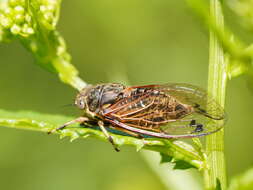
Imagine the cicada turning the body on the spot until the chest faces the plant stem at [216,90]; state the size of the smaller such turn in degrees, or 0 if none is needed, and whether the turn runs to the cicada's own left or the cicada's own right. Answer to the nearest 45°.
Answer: approximately 135° to the cicada's own left

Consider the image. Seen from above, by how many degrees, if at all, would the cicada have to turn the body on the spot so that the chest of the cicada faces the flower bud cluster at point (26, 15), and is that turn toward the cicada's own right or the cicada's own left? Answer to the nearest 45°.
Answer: approximately 45° to the cicada's own left

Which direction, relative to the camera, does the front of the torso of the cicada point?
to the viewer's left

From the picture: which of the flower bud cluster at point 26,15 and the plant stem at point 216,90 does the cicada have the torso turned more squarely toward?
the flower bud cluster
